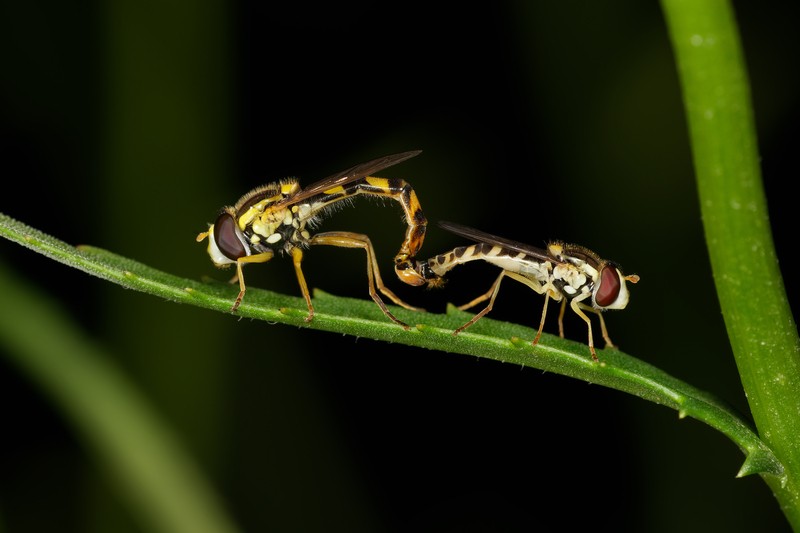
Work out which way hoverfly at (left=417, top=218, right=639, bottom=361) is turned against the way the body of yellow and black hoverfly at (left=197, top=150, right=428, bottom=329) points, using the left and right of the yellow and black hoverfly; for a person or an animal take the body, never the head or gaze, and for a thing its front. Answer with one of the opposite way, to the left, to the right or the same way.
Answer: the opposite way

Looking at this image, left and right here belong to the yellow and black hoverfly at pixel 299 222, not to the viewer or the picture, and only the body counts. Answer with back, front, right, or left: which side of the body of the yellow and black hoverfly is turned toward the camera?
left

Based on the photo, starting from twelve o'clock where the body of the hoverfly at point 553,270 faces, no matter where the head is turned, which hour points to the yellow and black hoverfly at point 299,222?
The yellow and black hoverfly is roughly at 6 o'clock from the hoverfly.

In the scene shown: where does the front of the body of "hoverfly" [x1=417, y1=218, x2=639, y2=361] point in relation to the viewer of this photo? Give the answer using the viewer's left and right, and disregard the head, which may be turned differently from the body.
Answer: facing to the right of the viewer

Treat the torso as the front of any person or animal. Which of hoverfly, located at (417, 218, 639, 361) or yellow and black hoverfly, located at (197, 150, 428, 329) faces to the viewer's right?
the hoverfly

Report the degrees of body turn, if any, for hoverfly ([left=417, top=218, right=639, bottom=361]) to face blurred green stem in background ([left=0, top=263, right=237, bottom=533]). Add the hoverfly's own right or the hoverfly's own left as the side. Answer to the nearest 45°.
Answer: approximately 180°

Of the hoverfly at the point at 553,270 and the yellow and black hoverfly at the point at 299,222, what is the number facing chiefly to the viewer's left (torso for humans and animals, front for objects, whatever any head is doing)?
1

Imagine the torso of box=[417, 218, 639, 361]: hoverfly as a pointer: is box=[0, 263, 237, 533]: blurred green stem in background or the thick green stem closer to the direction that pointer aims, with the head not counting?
the thick green stem
